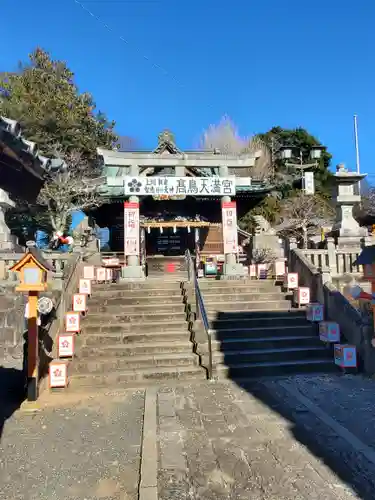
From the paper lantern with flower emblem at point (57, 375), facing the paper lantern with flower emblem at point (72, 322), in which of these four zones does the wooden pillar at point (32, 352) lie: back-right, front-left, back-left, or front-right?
back-left

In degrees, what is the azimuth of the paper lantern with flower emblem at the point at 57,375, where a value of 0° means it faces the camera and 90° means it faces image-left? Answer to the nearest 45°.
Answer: approximately 0°

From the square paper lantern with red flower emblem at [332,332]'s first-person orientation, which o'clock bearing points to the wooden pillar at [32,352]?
The wooden pillar is roughly at 2 o'clock from the square paper lantern with red flower emblem.

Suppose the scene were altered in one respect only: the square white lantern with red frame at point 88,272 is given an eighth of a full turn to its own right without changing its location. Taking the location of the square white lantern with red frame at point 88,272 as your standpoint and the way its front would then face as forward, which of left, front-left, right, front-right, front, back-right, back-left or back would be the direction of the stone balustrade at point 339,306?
left

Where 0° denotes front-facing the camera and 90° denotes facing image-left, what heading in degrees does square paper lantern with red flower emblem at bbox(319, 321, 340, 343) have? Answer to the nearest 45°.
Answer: approximately 0°

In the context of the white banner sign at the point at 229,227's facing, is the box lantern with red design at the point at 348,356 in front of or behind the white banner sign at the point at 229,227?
in front

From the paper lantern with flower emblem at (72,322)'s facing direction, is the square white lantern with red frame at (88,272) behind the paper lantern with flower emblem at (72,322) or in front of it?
behind

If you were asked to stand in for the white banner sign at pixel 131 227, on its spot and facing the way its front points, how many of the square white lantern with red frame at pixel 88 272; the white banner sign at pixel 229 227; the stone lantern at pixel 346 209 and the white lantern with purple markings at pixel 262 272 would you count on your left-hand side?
3

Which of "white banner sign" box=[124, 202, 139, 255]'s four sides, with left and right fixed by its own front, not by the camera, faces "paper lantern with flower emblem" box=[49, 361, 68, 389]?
front

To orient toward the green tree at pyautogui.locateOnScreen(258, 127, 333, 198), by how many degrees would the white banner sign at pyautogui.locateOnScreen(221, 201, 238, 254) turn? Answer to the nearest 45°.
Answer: approximately 180°

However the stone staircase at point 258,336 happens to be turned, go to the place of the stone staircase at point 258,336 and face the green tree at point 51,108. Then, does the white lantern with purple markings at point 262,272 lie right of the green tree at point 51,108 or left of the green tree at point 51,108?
right
